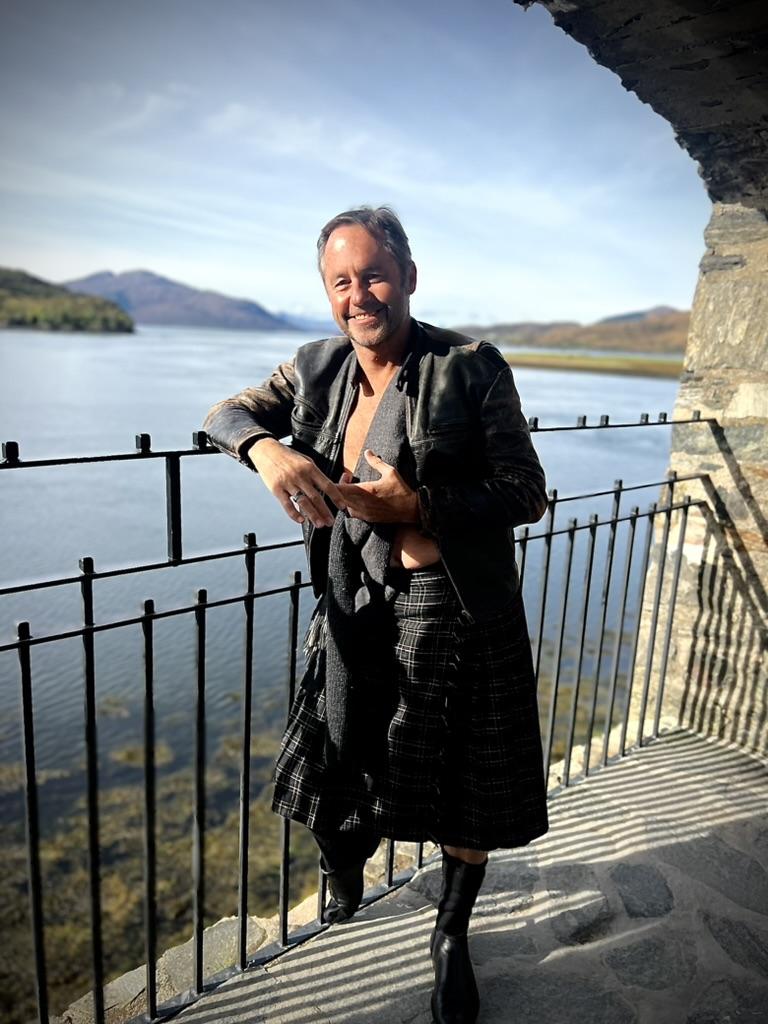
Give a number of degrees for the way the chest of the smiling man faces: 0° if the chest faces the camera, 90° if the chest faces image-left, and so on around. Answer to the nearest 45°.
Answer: approximately 45°
